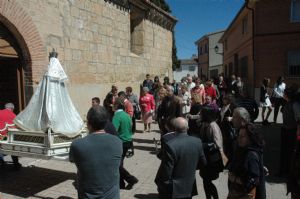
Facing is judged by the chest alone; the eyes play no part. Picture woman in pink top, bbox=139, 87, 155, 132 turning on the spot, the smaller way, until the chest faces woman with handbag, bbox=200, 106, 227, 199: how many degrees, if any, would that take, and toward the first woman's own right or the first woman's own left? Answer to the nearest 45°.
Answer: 0° — they already face them

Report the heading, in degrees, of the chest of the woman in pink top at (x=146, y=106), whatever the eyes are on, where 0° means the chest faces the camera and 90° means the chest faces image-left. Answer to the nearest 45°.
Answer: approximately 0°

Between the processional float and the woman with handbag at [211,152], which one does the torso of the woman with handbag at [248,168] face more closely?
the processional float

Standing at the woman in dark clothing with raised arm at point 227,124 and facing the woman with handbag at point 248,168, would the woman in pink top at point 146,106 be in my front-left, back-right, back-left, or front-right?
back-right

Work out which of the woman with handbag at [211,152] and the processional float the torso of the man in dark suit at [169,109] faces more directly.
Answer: the processional float

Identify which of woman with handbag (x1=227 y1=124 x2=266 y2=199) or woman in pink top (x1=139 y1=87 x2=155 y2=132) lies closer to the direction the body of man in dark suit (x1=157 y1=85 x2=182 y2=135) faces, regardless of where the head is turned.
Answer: the woman with handbag

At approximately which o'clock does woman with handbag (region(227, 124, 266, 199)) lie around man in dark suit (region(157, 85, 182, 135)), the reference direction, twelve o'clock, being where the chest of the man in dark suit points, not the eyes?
The woman with handbag is roughly at 10 o'clock from the man in dark suit.
